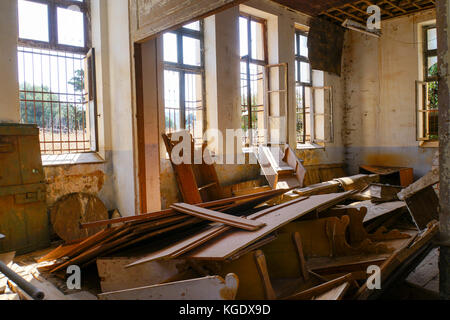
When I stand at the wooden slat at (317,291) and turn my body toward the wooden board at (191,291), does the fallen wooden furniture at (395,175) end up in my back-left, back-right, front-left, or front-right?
back-right

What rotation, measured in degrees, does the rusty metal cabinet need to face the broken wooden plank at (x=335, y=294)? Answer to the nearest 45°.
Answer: approximately 45° to its left

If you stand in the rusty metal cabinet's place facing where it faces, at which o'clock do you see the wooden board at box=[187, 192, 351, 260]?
The wooden board is roughly at 11 o'clock from the rusty metal cabinet.

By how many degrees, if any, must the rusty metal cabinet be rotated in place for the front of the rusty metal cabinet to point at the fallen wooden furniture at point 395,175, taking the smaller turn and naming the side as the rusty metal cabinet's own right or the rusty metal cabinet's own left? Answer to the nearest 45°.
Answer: approximately 90° to the rusty metal cabinet's own left

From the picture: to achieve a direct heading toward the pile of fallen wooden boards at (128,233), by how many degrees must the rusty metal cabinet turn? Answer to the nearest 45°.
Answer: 0° — it already faces it

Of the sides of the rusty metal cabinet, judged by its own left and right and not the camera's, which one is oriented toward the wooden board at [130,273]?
front

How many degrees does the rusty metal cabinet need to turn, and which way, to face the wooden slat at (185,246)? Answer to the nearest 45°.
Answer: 0° — it already faces it

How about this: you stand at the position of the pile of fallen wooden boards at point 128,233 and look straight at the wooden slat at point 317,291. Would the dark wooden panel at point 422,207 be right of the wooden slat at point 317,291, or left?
left

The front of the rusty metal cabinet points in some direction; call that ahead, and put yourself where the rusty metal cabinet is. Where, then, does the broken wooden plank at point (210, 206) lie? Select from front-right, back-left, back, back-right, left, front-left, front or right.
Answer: front-left

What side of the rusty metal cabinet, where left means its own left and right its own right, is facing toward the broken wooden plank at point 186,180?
left

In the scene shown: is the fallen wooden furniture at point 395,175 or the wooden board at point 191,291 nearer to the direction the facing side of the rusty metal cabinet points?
the wooden board

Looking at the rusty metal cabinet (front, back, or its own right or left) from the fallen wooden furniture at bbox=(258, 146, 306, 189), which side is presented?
left
